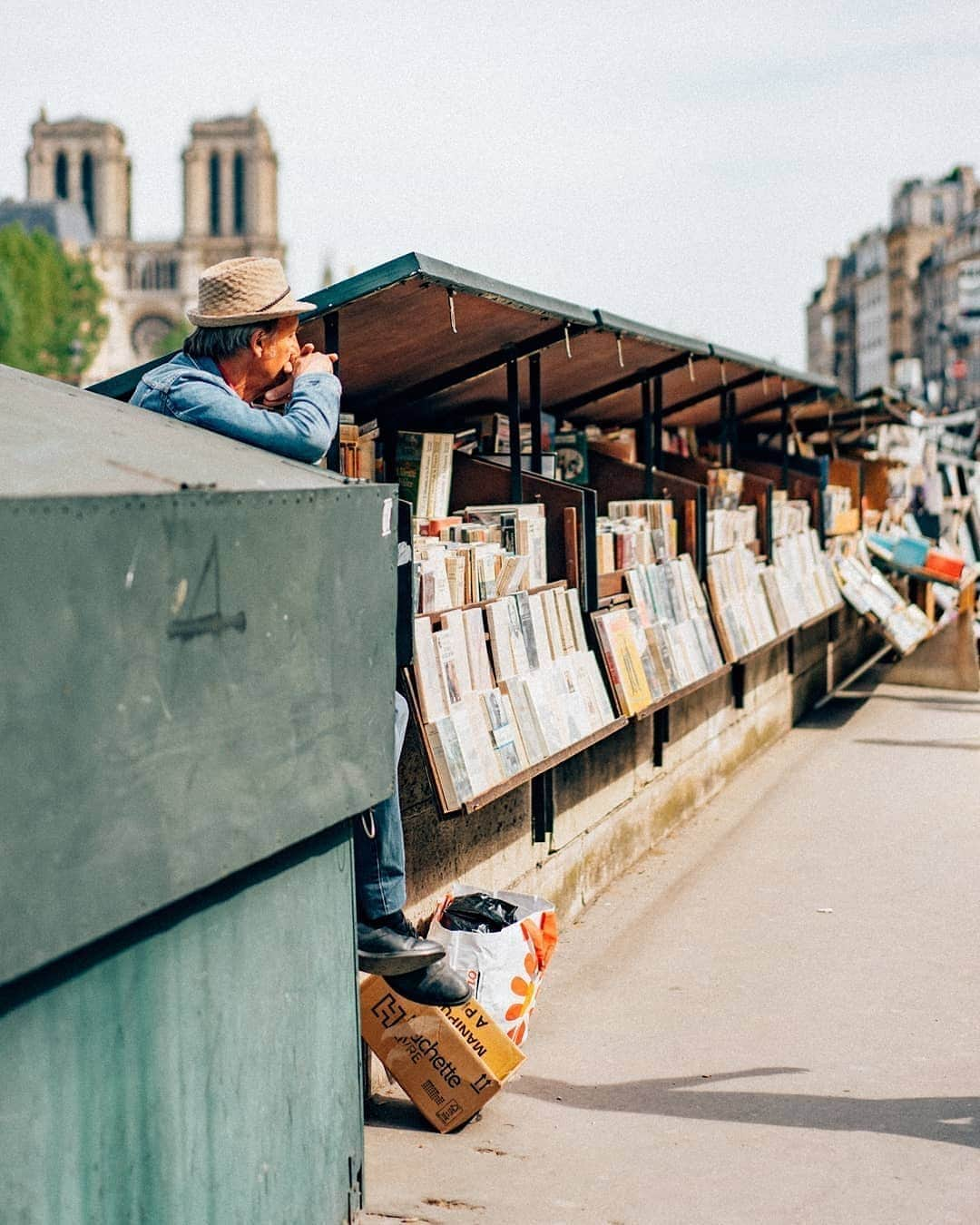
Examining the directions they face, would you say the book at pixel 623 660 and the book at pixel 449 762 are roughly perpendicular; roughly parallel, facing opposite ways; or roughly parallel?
roughly parallel

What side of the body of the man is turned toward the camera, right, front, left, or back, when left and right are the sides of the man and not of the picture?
right

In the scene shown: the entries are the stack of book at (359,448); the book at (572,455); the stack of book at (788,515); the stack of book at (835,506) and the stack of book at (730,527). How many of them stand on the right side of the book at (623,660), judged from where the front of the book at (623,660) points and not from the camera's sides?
1

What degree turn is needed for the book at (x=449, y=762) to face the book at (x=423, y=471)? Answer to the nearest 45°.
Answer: approximately 135° to its left

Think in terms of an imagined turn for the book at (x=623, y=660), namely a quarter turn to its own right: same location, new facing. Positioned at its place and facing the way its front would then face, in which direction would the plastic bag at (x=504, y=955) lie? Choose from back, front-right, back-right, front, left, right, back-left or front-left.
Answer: front-left

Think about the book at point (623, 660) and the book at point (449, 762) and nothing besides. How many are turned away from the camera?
0

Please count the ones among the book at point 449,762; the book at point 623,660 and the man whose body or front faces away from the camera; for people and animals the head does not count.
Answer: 0

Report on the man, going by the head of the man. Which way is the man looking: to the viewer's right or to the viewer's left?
to the viewer's right

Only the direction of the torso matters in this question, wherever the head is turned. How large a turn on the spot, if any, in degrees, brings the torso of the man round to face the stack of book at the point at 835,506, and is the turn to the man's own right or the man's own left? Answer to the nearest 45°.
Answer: approximately 45° to the man's own left

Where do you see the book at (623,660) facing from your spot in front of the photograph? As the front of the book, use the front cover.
facing the viewer and to the right of the viewer

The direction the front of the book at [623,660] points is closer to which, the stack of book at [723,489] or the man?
the man

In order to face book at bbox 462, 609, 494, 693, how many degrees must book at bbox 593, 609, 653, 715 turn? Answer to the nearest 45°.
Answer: approximately 45° to its right

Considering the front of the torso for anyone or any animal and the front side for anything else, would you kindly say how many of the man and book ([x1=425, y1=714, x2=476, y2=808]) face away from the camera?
0

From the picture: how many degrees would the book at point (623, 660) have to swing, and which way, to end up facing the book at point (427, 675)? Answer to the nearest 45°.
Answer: approximately 45° to its right

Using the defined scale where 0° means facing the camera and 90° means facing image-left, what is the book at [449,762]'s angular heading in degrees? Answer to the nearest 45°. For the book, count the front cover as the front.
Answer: approximately 315°
